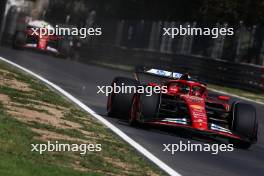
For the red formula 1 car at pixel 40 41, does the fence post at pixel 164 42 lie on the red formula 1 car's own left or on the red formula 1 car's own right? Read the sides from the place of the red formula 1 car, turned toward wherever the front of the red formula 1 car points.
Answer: on the red formula 1 car's own left

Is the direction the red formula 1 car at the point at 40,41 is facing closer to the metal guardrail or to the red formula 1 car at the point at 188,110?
the red formula 1 car

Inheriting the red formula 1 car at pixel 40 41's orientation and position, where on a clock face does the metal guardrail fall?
The metal guardrail is roughly at 10 o'clock from the red formula 1 car.

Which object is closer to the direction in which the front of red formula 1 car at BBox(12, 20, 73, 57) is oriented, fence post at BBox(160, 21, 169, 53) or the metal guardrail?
the metal guardrail

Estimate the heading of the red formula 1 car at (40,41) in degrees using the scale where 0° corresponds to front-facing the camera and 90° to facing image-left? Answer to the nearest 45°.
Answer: approximately 0°

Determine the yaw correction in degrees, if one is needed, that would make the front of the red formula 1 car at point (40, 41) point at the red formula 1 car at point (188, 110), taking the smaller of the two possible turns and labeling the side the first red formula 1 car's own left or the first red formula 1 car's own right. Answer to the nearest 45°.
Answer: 0° — it already faces it

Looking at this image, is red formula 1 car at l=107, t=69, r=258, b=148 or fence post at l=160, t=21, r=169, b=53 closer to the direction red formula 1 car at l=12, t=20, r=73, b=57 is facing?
the red formula 1 car
